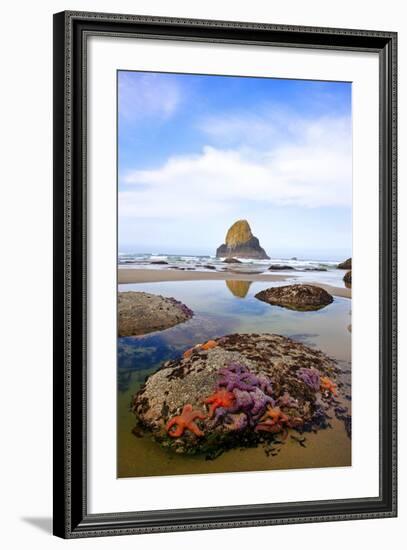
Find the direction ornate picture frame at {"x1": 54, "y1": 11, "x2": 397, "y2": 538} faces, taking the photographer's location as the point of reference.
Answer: facing the viewer and to the right of the viewer
